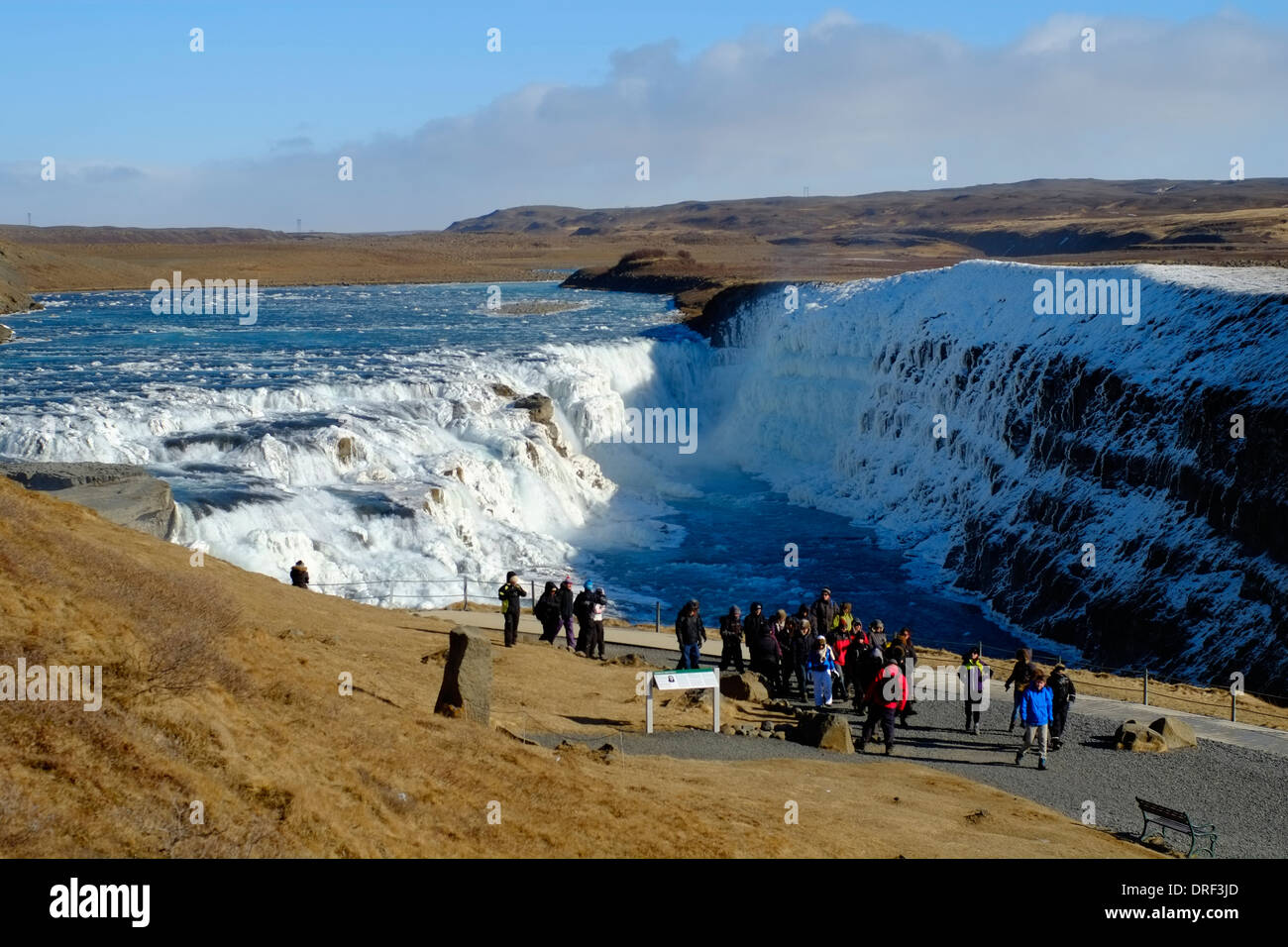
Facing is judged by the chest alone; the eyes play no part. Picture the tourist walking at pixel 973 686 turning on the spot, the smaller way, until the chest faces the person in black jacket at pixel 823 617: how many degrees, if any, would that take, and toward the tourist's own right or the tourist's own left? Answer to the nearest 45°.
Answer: approximately 135° to the tourist's own right

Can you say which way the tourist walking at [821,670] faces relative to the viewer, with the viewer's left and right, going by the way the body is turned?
facing the viewer

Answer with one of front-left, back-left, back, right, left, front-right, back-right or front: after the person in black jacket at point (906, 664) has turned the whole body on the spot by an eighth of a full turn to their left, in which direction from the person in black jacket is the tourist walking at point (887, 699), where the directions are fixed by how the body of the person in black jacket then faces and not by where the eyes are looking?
front-right

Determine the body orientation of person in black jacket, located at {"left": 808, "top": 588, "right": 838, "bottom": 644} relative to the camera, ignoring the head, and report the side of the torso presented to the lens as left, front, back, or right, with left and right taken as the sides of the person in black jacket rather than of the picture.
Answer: front

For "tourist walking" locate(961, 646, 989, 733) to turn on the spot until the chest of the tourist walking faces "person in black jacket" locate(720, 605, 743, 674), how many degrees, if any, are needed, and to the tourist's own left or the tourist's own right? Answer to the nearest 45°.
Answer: approximately 135° to the tourist's own right

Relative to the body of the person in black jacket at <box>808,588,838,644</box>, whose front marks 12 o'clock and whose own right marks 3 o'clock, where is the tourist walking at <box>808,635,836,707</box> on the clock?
The tourist walking is roughly at 12 o'clock from the person in black jacket.

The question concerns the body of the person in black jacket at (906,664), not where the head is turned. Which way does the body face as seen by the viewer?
toward the camera

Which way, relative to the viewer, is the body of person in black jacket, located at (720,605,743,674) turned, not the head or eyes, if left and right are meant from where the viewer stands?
facing the viewer and to the right of the viewer

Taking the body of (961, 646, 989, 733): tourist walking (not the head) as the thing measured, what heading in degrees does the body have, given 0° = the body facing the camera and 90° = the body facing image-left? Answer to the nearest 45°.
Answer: approximately 0°

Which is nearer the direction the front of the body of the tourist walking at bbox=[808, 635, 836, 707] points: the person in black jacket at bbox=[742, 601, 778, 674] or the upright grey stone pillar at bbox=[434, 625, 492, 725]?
the upright grey stone pillar

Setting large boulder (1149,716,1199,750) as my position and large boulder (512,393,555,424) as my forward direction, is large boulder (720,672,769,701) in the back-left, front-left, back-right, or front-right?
front-left
